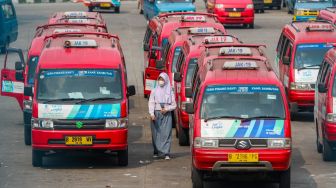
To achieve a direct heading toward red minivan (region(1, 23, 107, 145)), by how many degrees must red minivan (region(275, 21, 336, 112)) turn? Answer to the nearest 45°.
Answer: approximately 45° to its right

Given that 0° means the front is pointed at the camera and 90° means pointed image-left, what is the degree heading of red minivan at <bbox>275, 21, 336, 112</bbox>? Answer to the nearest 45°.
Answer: approximately 0°

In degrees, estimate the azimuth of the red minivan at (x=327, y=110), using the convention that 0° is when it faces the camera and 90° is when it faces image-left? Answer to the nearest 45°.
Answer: approximately 0°

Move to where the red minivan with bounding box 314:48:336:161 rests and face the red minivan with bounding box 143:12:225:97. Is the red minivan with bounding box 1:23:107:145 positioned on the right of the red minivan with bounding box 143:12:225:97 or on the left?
left

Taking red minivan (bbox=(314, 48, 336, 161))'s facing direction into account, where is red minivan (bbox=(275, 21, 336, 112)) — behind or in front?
behind

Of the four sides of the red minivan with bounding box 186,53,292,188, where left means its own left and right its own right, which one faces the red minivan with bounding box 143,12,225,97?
back

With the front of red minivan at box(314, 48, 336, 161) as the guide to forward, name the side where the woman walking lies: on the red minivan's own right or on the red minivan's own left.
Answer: on the red minivan's own right
